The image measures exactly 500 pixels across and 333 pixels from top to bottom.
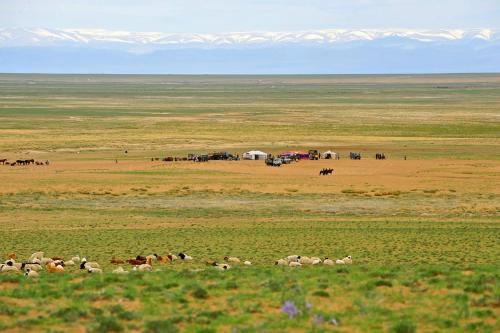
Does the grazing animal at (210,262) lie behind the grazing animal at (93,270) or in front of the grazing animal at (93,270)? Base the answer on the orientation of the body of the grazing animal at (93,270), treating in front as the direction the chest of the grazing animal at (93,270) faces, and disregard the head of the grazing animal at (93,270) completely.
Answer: behind

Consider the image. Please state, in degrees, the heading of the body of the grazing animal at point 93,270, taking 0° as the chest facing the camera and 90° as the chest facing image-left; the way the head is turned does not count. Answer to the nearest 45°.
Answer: approximately 90°

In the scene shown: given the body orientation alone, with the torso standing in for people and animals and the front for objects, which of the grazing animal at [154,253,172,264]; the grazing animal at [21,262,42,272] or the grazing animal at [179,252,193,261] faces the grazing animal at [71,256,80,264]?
the grazing animal at [154,253,172,264]

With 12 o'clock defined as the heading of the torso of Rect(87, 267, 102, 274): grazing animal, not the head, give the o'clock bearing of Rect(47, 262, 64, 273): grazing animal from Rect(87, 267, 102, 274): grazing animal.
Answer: Rect(47, 262, 64, 273): grazing animal is roughly at 1 o'clock from Rect(87, 267, 102, 274): grazing animal.

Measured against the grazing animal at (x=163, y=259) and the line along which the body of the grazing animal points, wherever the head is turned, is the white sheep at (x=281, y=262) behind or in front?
behind

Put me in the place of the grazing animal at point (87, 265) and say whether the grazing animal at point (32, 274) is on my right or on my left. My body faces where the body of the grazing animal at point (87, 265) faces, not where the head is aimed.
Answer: on my left

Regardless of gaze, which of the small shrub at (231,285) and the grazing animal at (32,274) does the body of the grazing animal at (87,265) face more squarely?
the grazing animal

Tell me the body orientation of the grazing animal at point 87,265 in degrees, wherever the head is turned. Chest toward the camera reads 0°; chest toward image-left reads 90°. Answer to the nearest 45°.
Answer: approximately 90°

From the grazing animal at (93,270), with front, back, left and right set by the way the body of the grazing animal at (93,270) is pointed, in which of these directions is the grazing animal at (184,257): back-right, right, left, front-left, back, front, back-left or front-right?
back-right
